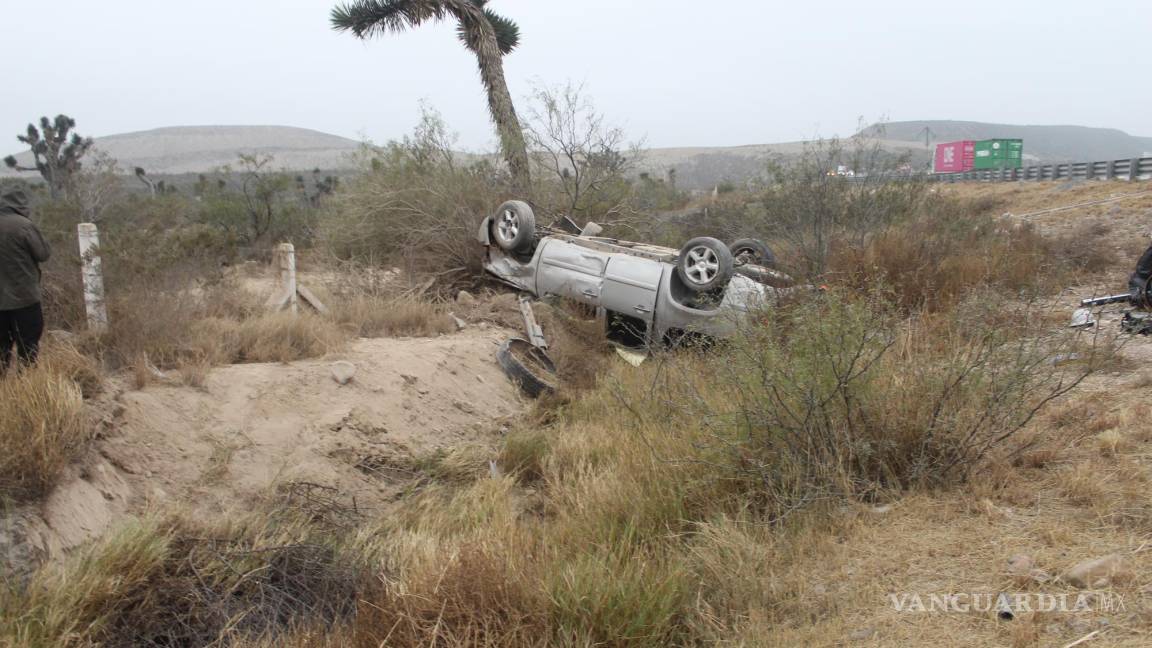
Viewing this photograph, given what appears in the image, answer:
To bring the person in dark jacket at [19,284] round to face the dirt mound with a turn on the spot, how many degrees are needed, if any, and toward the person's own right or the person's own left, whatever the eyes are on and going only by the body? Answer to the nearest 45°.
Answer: approximately 90° to the person's own right

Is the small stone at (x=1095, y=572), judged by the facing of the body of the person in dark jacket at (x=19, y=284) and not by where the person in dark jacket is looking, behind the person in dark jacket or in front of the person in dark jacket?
behind

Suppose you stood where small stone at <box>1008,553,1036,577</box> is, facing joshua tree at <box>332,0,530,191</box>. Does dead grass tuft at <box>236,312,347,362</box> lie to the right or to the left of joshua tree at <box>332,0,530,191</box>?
left

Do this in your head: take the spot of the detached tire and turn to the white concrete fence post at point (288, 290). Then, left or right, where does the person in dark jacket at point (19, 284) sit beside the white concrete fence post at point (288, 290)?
left

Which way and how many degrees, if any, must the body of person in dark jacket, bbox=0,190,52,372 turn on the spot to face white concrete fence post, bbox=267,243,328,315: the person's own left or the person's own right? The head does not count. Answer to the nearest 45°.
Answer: approximately 45° to the person's own right

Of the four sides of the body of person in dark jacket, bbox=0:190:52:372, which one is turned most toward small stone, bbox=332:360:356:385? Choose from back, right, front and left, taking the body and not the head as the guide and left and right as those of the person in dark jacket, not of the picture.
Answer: right
